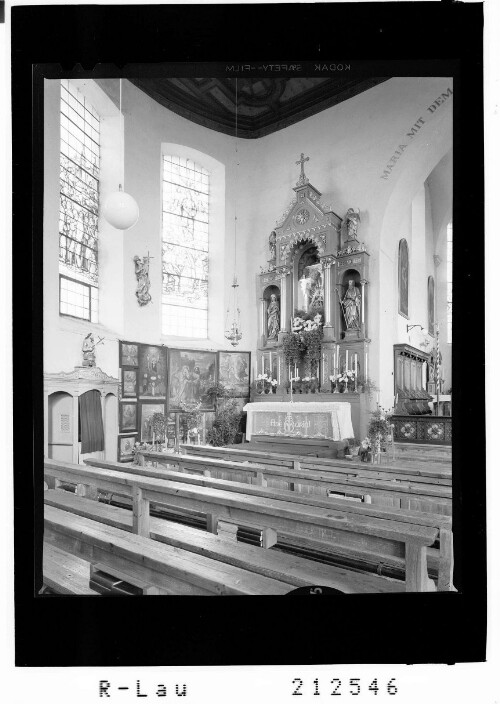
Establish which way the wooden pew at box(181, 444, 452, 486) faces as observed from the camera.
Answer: facing away from the viewer and to the right of the viewer

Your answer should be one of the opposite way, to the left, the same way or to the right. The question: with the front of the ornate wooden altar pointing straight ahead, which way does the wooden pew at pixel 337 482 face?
the opposite way

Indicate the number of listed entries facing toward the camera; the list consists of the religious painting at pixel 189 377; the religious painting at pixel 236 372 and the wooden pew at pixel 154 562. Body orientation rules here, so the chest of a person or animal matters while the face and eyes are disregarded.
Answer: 2

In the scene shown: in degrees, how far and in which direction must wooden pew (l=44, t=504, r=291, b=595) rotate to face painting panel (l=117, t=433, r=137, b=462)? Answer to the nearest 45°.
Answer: approximately 45° to its left

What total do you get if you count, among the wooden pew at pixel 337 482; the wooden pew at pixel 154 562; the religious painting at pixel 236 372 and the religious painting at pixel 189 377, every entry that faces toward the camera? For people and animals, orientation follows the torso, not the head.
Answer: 2

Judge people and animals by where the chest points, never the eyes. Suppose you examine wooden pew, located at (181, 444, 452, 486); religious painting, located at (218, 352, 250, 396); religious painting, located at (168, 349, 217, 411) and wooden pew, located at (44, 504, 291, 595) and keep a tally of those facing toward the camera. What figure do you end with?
2
